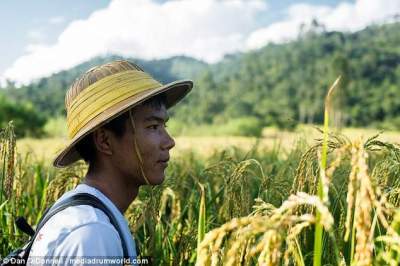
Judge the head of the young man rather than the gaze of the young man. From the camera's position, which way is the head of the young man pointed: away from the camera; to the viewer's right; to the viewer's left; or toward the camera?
to the viewer's right

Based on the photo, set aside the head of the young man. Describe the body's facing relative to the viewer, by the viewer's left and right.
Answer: facing to the right of the viewer
